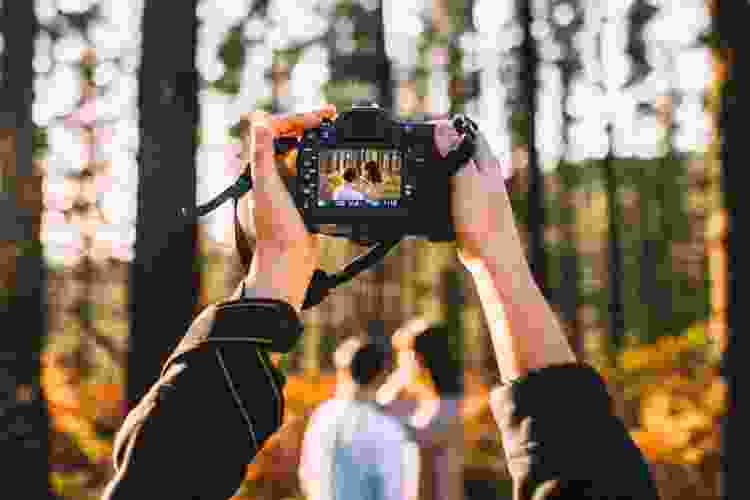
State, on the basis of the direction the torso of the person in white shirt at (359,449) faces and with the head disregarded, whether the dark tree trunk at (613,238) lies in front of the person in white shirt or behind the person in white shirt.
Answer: in front

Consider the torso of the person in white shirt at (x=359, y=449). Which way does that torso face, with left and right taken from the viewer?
facing away from the viewer

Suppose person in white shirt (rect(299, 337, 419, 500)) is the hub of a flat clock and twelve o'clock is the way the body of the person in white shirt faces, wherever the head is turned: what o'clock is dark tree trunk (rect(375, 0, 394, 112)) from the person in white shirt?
The dark tree trunk is roughly at 12 o'clock from the person in white shirt.

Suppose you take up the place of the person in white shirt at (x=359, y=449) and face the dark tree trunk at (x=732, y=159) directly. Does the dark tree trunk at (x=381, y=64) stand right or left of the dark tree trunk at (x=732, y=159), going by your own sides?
left

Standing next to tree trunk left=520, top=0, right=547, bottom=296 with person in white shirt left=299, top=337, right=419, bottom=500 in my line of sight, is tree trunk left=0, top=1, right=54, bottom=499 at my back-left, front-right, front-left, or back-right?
front-right

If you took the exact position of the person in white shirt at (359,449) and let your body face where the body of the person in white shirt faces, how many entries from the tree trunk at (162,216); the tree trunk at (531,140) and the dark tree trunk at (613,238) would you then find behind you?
0

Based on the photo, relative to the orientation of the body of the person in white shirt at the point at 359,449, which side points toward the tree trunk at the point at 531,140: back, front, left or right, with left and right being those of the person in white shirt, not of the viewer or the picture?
front
